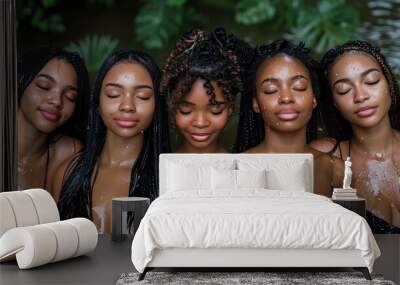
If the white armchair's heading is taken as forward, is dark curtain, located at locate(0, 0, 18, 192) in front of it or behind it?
behind

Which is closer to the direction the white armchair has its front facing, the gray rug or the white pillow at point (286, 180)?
the gray rug

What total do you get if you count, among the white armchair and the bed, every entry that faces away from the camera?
0

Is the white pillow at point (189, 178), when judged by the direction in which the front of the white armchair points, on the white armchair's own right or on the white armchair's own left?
on the white armchair's own left

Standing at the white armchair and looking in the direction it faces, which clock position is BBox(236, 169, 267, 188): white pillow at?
The white pillow is roughly at 10 o'clock from the white armchair.

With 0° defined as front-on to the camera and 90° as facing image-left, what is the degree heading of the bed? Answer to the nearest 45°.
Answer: approximately 0°

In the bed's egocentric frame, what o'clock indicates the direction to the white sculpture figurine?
The white sculpture figurine is roughly at 7 o'clock from the bed.

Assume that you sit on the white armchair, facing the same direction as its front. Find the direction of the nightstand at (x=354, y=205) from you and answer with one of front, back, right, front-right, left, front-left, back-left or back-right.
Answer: front-left
